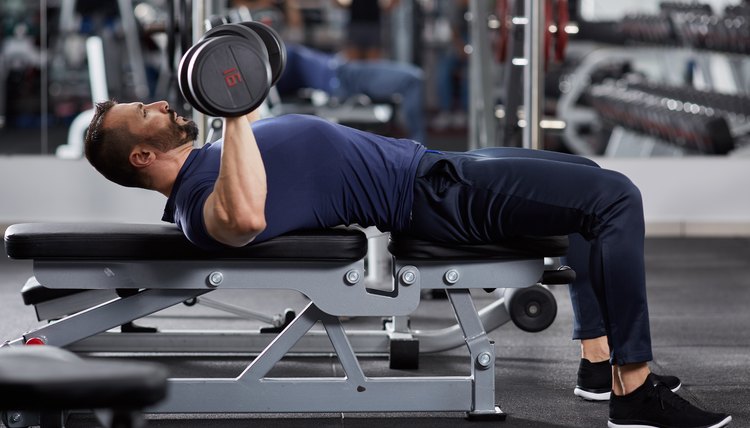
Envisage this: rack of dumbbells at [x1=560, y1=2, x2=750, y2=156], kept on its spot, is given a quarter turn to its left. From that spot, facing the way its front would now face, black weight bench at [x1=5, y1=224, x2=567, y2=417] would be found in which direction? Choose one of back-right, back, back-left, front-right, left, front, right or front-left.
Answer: front-right

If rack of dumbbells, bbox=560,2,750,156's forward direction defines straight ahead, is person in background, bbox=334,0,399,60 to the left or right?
on its right

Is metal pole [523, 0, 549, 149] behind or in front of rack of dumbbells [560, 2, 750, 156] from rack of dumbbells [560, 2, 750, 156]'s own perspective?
in front

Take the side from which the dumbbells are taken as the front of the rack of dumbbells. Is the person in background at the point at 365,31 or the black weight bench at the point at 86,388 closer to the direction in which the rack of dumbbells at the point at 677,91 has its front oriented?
the black weight bench

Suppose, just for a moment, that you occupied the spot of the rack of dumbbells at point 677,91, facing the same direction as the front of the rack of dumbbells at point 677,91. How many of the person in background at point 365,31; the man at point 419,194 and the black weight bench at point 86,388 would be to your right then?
1

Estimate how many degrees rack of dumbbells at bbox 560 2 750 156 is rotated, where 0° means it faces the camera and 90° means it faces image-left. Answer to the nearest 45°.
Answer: approximately 45°

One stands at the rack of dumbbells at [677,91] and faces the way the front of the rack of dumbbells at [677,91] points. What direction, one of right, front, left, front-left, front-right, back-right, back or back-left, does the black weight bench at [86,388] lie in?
front-left
